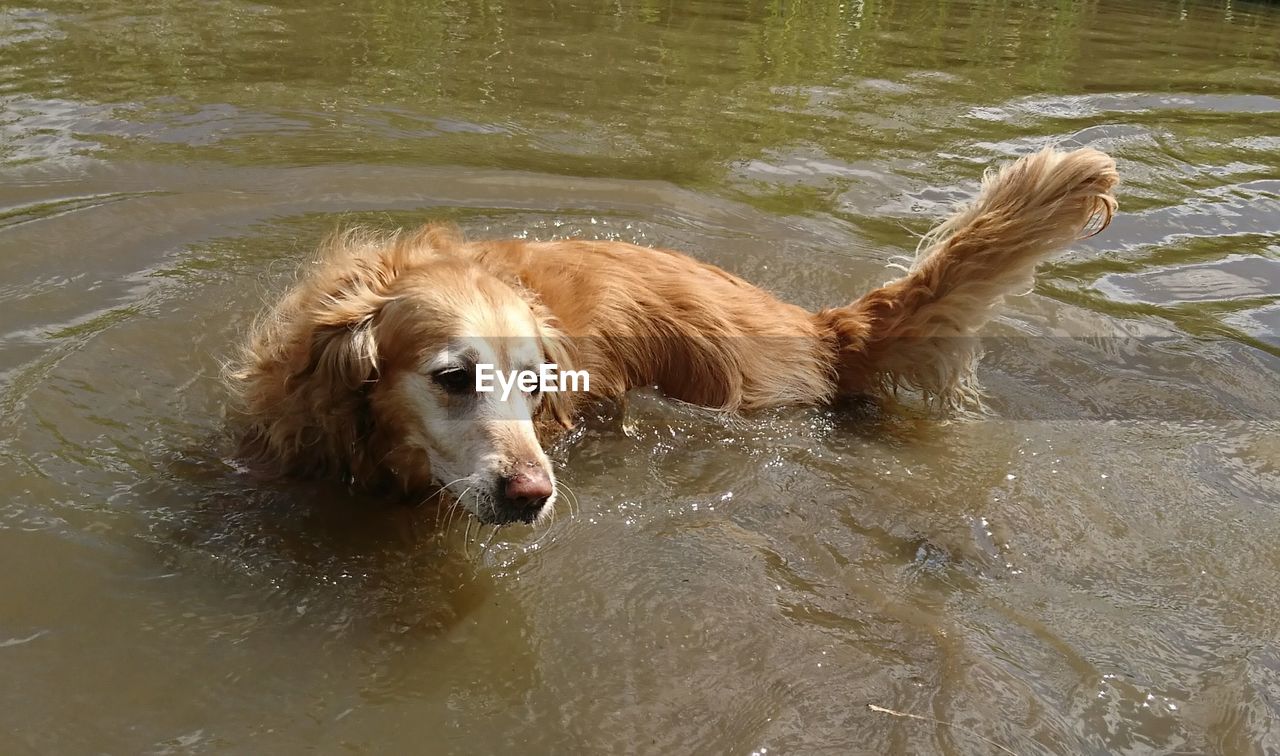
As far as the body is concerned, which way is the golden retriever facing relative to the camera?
to the viewer's left
